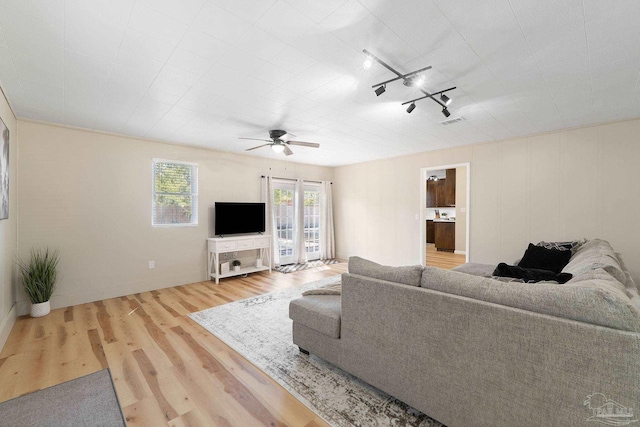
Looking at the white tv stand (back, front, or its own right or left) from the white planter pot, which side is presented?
right

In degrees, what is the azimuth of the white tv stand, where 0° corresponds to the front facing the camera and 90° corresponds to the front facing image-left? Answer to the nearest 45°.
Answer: approximately 315°

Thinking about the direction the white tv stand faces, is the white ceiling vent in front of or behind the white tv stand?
in front

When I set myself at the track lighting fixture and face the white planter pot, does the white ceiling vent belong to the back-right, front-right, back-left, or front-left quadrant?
back-right

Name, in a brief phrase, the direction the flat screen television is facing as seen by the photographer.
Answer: facing the viewer and to the right of the viewer

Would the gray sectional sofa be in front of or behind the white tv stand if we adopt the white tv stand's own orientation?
in front

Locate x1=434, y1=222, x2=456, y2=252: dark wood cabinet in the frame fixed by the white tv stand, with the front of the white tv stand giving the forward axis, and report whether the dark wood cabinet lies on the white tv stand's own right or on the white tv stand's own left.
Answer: on the white tv stand's own left

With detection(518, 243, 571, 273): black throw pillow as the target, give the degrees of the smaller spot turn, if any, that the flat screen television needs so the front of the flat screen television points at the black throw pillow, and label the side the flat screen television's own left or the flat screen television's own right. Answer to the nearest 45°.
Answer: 0° — it already faces it

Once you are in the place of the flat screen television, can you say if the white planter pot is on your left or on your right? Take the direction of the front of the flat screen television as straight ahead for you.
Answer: on your right

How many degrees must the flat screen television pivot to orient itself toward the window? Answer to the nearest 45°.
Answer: approximately 135° to its right

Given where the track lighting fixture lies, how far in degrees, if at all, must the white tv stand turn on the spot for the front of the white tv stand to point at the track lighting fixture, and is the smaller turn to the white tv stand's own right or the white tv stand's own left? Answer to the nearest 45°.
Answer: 0° — it already faces it
